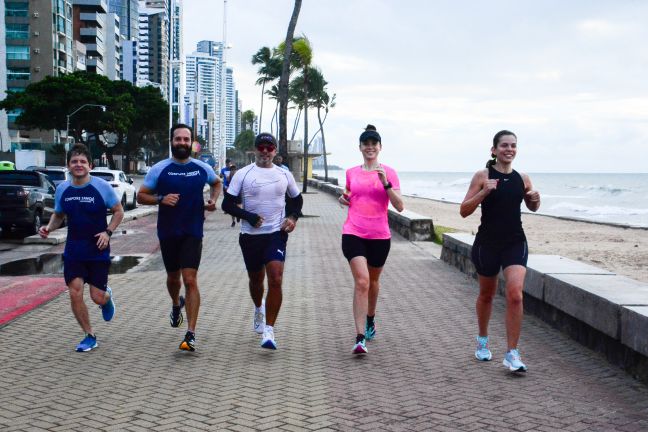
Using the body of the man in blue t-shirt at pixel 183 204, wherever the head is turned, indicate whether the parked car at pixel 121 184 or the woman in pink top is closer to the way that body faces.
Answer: the woman in pink top

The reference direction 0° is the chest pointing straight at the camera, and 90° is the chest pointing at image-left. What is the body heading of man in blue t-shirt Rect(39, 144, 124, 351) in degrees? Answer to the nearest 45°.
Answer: approximately 0°

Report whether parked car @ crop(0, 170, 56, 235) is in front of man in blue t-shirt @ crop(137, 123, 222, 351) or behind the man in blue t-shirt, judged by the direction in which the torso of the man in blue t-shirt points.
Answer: behind

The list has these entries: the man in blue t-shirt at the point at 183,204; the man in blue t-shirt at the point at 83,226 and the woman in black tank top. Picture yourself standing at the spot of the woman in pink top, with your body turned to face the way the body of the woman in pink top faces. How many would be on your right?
2

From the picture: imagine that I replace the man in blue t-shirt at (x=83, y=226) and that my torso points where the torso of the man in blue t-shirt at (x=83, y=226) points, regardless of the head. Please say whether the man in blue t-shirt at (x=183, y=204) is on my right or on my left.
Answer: on my left

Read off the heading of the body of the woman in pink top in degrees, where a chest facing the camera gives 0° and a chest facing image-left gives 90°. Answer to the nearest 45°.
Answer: approximately 0°
